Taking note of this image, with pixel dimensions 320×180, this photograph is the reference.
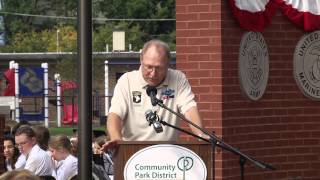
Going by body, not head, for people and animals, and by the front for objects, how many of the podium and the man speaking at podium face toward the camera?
2

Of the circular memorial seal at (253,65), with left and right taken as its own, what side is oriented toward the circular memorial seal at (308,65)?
left

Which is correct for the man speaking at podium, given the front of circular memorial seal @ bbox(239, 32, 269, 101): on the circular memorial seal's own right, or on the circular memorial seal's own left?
on the circular memorial seal's own right
